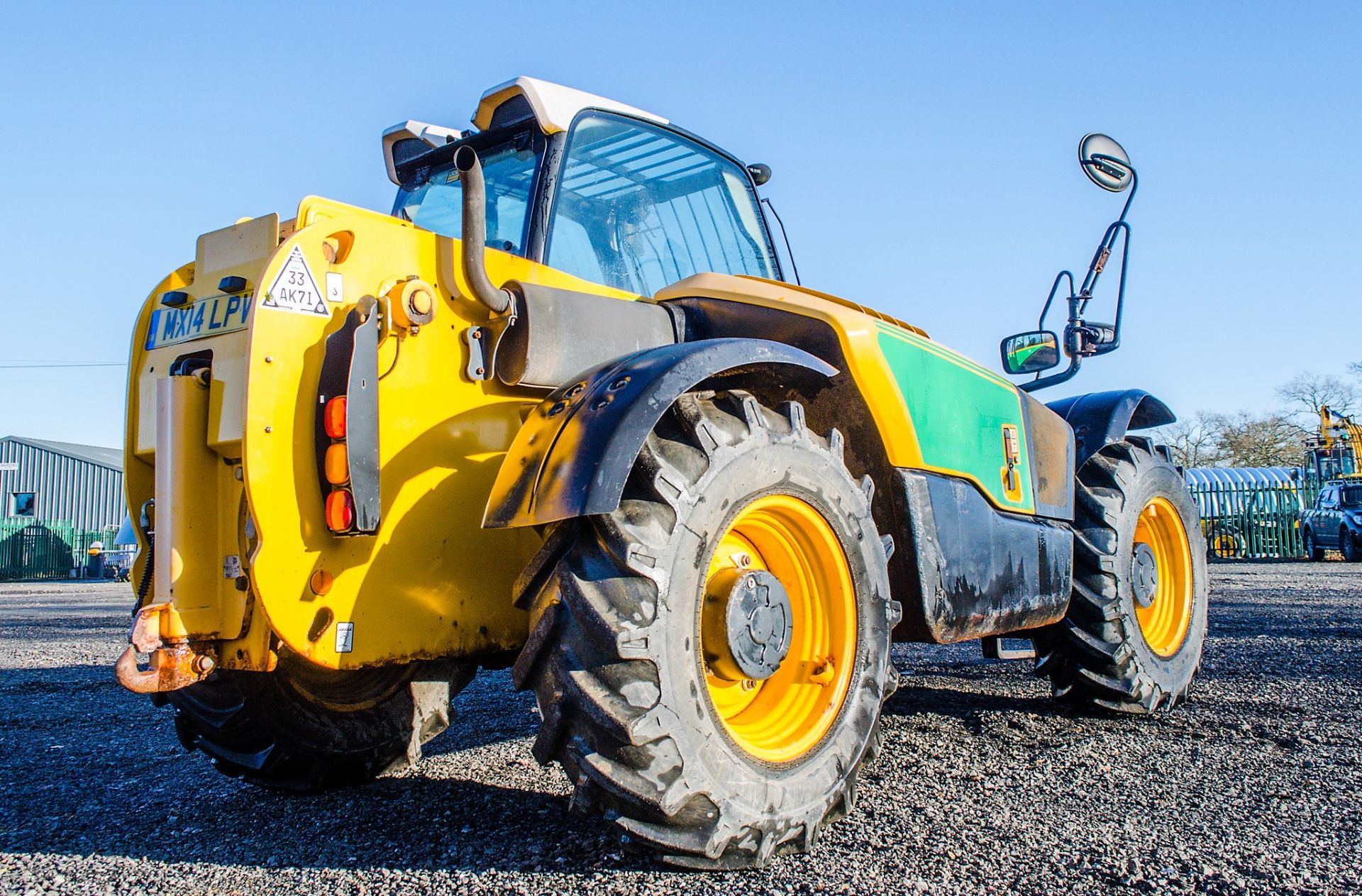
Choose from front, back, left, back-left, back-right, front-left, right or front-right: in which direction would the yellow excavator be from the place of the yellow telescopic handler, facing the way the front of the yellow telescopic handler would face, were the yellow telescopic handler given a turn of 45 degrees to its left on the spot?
front-right

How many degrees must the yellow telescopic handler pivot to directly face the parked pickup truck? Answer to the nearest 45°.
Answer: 0° — it already faces it

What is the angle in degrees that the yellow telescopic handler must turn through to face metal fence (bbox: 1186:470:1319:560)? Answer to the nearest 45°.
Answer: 0° — it already faces it

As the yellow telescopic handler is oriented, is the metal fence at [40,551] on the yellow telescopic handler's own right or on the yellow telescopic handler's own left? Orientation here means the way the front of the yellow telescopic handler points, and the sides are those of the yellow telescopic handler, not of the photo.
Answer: on the yellow telescopic handler's own left

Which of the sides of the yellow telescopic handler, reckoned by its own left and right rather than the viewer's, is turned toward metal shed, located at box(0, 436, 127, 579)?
left

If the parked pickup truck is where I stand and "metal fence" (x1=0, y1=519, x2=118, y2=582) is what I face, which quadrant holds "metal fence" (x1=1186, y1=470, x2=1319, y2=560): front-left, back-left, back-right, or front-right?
front-right

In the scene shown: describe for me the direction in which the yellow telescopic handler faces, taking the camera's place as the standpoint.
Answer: facing away from the viewer and to the right of the viewer

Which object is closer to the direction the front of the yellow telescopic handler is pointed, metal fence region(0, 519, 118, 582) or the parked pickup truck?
the parked pickup truck
